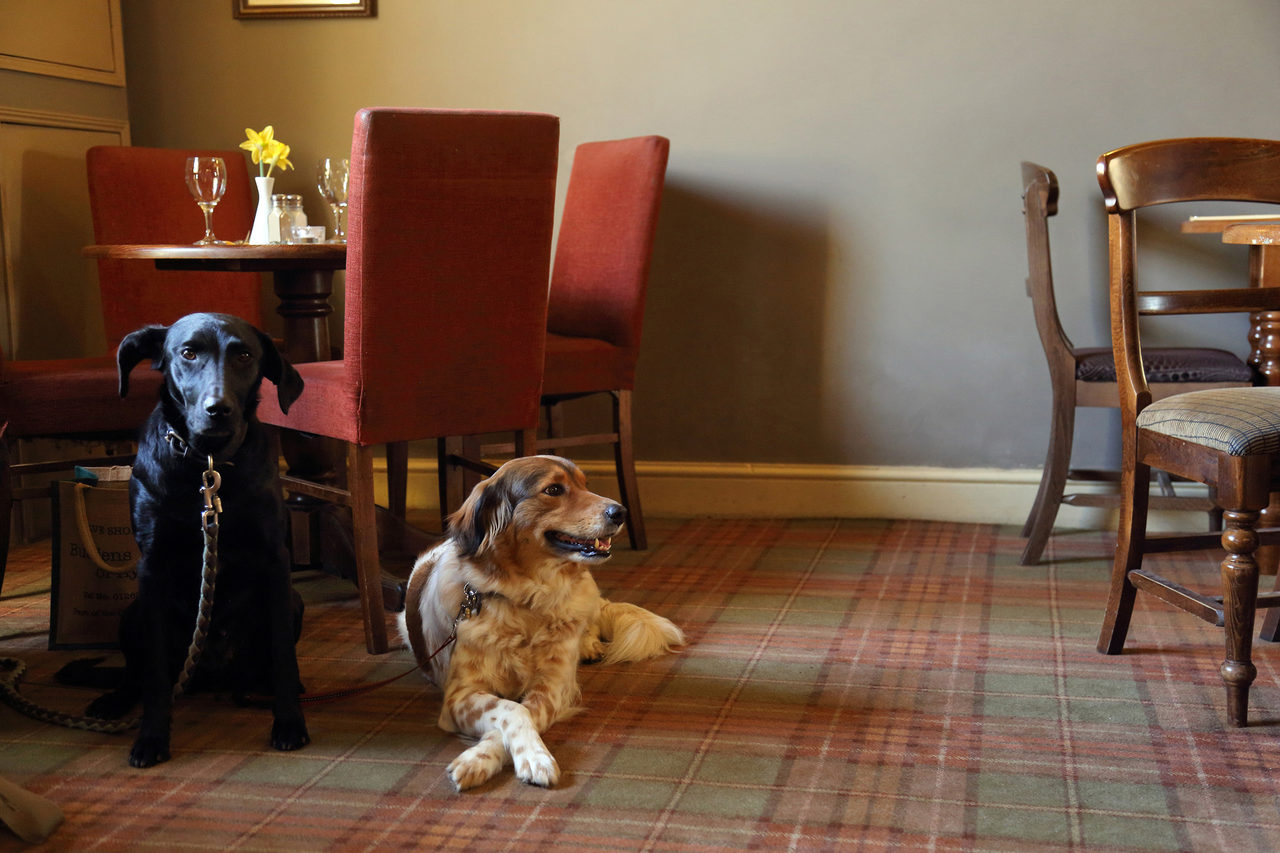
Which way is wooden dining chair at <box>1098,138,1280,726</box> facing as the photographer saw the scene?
facing the viewer and to the right of the viewer

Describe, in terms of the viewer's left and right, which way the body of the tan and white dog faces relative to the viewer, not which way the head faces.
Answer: facing the viewer

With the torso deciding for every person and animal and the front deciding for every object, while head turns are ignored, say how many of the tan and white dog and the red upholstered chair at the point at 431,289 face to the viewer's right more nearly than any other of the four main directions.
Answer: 0

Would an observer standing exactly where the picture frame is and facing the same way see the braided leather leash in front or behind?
in front

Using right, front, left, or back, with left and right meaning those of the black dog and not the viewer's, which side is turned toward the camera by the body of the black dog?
front

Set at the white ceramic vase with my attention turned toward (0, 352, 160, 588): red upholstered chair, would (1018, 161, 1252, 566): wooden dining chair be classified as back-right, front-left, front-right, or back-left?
back-left

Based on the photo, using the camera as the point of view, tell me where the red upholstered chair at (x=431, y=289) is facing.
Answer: facing away from the viewer and to the left of the viewer

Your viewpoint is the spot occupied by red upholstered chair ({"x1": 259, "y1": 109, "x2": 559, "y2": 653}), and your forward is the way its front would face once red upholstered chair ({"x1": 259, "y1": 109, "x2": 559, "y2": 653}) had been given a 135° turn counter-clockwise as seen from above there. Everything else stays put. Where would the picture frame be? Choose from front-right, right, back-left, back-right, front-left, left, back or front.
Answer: back

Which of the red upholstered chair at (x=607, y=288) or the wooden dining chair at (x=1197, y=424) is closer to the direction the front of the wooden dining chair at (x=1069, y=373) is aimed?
the wooden dining chair

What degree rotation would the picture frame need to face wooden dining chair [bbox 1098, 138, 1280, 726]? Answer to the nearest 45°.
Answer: approximately 45° to its left

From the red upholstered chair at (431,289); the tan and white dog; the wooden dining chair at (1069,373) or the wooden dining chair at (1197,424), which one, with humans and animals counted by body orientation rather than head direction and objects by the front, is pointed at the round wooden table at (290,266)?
the red upholstered chair
